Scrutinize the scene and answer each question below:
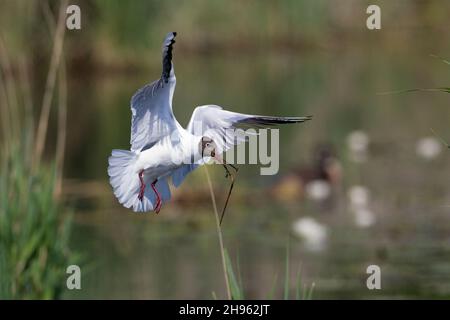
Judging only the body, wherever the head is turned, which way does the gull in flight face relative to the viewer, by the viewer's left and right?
facing the viewer and to the right of the viewer

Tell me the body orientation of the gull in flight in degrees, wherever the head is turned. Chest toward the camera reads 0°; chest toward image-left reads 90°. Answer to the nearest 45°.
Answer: approximately 315°
